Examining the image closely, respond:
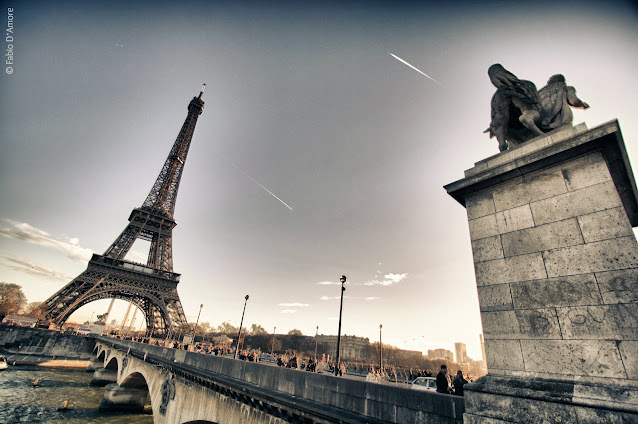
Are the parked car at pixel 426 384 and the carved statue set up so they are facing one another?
no

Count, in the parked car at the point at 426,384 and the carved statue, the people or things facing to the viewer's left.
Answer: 2

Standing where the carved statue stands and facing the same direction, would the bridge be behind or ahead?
ahead

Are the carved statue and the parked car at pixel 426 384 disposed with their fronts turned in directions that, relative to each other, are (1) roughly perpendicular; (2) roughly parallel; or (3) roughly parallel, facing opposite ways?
roughly parallel

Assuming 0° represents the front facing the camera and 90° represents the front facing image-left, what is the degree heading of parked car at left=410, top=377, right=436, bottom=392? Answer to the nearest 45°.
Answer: approximately 90°

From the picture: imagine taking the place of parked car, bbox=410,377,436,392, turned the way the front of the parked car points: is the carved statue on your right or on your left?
on your left
